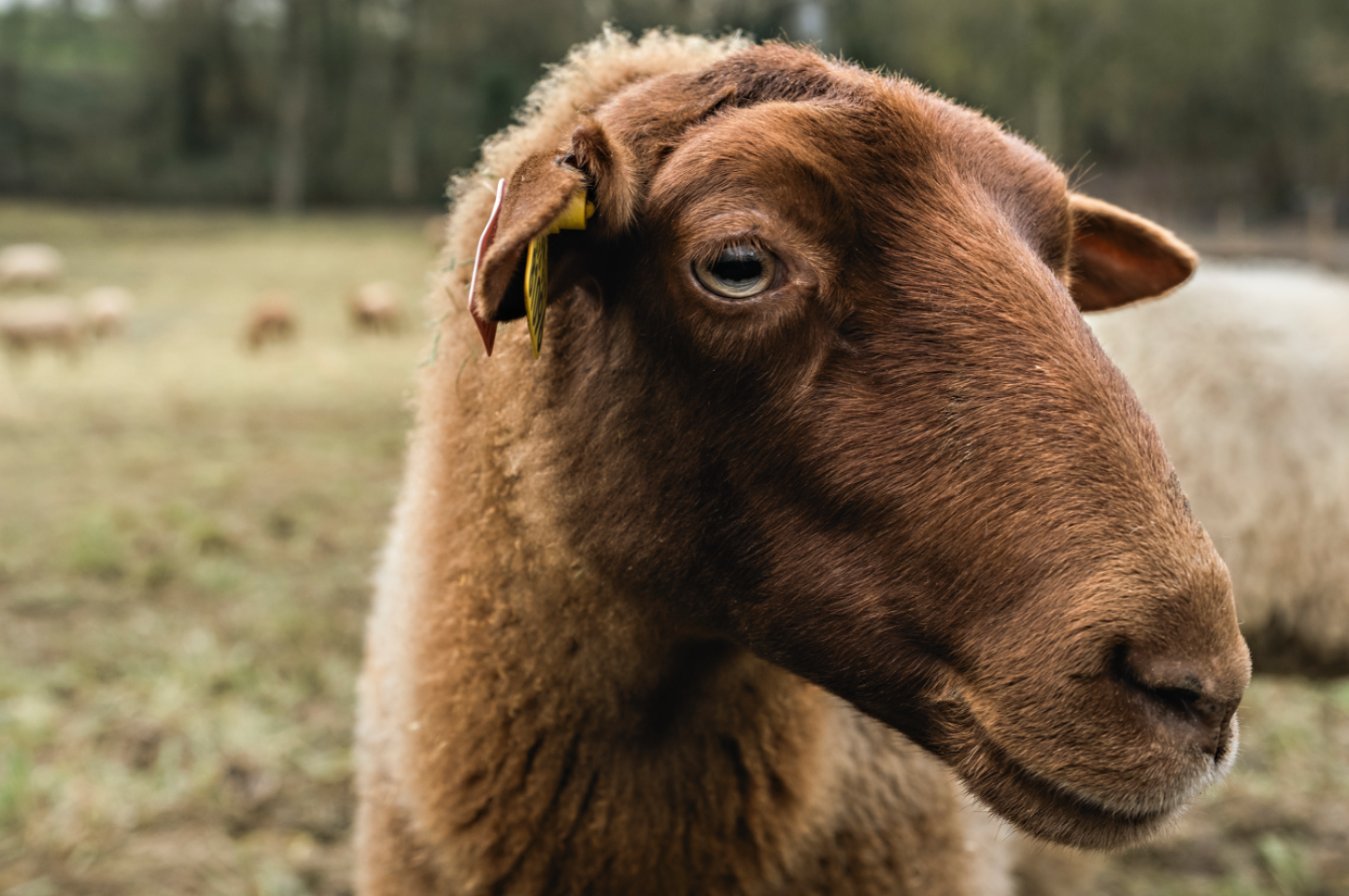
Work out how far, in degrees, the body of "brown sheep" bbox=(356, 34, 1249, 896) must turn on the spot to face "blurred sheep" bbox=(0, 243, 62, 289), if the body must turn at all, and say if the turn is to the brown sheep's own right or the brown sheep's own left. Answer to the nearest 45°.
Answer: approximately 180°

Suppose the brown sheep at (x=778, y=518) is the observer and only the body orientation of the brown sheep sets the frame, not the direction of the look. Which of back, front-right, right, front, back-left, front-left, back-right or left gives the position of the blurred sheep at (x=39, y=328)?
back

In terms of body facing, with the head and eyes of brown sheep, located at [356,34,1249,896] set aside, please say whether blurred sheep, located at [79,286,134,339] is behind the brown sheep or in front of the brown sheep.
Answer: behind

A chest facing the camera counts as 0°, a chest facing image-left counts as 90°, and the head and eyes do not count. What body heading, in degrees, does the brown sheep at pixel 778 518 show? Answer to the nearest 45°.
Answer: approximately 315°

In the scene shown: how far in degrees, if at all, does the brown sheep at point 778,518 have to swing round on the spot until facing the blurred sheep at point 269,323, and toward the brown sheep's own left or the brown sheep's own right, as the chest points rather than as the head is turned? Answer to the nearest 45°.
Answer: approximately 180°

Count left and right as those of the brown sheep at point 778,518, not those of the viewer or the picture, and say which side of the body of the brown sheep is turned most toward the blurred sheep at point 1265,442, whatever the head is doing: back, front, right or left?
left

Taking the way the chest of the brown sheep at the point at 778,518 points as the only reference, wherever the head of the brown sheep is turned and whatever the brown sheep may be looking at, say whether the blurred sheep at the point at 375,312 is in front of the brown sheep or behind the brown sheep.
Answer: behind

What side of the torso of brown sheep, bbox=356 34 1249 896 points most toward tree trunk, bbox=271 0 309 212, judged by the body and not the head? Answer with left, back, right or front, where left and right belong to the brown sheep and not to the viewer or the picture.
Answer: back

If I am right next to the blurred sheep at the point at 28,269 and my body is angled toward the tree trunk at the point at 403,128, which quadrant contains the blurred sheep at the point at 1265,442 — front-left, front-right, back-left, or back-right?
back-right
